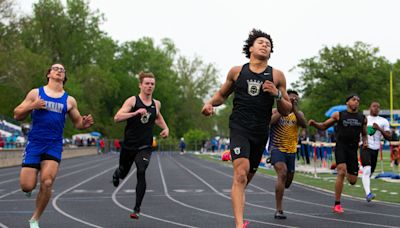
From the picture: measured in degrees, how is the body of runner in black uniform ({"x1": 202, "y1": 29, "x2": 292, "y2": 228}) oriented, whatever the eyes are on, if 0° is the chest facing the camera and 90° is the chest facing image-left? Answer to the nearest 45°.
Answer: approximately 0°

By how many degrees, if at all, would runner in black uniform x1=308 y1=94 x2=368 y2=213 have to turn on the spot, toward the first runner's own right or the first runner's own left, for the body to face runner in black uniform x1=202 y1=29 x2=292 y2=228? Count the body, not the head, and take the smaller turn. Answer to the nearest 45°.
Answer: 0° — they already face them

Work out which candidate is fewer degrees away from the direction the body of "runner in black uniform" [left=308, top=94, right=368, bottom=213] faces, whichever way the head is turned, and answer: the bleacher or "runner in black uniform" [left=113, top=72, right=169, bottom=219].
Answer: the runner in black uniform

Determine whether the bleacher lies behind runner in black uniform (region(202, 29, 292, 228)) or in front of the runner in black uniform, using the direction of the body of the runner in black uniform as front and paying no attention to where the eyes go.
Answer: behind

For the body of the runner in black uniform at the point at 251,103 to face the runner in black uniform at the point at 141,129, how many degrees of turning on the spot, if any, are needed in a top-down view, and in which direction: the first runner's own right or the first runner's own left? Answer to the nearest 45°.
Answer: approximately 135° to the first runner's own right

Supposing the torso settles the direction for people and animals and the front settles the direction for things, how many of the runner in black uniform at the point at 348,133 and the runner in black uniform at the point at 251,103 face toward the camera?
2

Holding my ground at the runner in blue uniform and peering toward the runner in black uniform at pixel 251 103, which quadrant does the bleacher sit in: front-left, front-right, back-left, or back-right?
back-left
